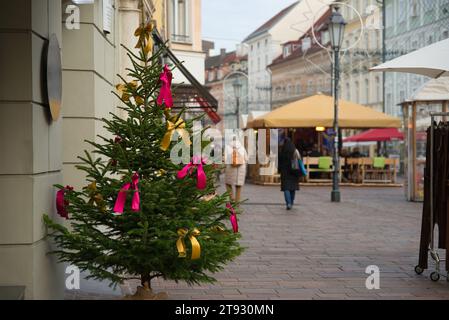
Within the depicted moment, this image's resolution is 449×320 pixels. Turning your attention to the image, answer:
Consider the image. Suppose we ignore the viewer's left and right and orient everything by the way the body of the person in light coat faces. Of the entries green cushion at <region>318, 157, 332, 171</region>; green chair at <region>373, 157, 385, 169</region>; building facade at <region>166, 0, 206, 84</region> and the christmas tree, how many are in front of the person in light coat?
1

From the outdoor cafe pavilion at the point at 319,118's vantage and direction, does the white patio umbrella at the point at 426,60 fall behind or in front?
in front

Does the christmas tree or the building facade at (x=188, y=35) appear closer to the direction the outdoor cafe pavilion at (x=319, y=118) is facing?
the christmas tree

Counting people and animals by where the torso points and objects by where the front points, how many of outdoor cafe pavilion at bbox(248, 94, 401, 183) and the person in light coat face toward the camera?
2

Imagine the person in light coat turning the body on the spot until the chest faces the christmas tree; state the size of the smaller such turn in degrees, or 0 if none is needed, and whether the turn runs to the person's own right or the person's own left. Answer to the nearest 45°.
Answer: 0° — they already face it

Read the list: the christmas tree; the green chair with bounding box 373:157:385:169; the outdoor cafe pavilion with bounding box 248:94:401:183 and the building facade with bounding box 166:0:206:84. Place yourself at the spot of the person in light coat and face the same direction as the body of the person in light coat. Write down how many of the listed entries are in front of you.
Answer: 1
